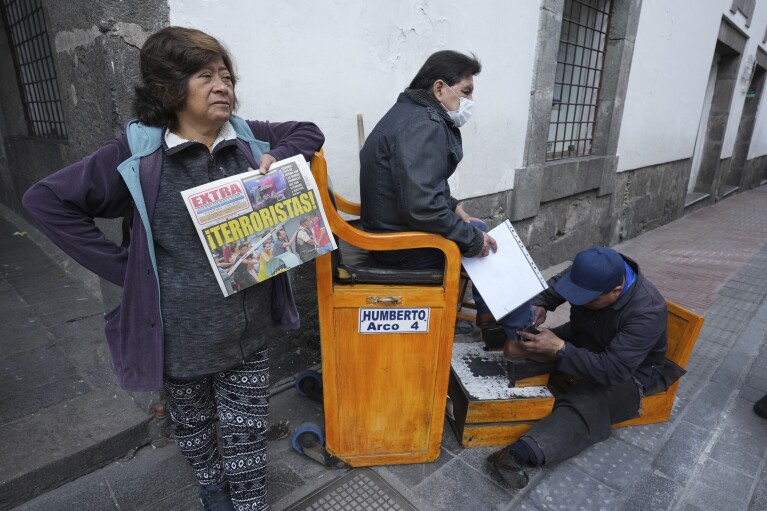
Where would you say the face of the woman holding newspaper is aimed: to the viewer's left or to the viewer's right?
to the viewer's right

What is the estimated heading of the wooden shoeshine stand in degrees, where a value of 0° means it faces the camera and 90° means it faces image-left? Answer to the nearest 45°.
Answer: approximately 270°

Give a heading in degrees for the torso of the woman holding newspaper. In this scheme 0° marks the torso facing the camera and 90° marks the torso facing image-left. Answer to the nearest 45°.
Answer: approximately 315°

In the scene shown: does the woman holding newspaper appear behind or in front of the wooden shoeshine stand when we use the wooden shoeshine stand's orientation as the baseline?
behind

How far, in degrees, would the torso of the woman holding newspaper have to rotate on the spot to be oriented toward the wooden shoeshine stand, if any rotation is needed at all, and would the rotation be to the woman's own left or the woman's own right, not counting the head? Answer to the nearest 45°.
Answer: approximately 45° to the woman's own left
